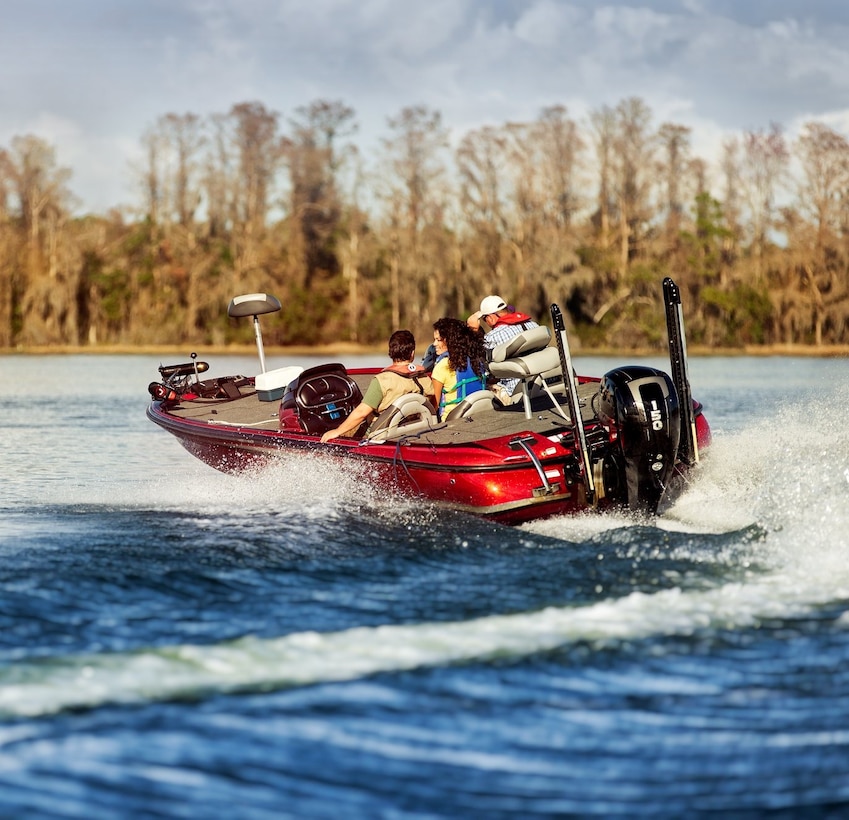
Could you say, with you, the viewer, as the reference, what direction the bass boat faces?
facing away from the viewer and to the left of the viewer

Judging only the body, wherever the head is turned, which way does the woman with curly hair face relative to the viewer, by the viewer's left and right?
facing away from the viewer and to the left of the viewer

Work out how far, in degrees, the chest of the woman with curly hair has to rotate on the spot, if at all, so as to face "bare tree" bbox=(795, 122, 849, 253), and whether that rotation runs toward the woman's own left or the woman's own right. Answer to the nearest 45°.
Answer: approximately 45° to the woman's own right

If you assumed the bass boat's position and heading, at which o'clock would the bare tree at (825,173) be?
The bare tree is roughly at 2 o'clock from the bass boat.
